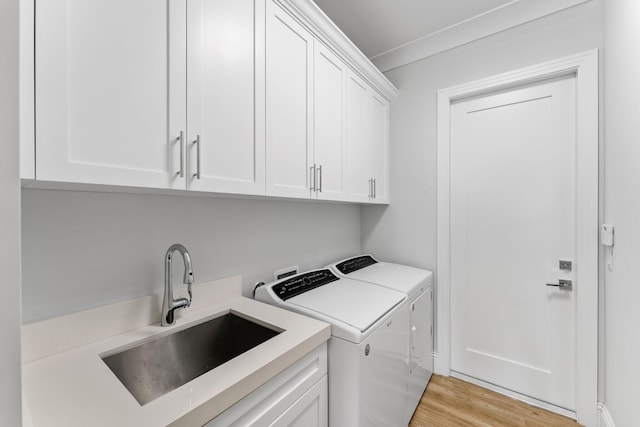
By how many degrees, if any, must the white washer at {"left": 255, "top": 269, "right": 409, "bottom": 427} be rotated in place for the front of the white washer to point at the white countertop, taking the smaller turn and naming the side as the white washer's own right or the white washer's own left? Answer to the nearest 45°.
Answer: approximately 90° to the white washer's own right

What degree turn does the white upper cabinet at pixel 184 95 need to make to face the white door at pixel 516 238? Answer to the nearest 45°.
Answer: approximately 45° to its left

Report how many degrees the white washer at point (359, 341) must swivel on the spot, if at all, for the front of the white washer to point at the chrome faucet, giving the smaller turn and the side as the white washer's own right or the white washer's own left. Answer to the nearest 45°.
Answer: approximately 135° to the white washer's own right

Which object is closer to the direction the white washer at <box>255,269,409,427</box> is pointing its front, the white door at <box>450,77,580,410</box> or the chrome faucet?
the white door

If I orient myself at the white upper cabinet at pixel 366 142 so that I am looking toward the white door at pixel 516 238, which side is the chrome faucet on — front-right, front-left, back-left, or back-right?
back-right

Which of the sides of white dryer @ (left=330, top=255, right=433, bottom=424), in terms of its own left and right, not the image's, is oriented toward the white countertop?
right

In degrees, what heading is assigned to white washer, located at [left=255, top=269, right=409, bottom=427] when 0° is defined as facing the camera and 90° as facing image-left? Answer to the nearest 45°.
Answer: approximately 315°

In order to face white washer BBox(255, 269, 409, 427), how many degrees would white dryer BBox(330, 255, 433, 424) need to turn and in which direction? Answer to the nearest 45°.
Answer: approximately 90° to its right
